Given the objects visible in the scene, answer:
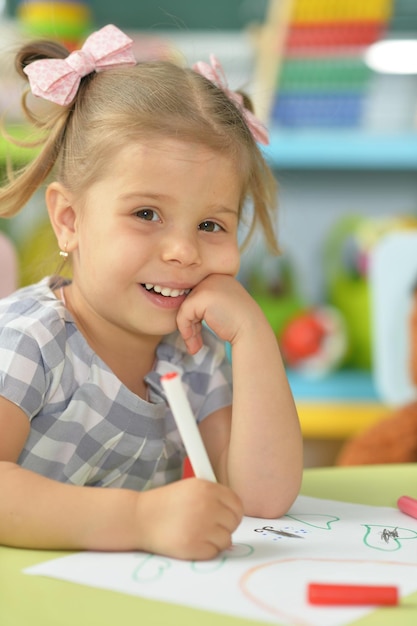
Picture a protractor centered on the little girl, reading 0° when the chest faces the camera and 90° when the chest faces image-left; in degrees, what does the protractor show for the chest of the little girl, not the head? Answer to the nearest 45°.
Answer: approximately 315°

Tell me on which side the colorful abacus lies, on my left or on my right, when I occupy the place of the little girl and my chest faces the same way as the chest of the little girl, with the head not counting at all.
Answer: on my left

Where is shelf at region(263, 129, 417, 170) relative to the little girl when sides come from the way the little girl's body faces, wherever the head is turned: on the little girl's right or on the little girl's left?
on the little girl's left
